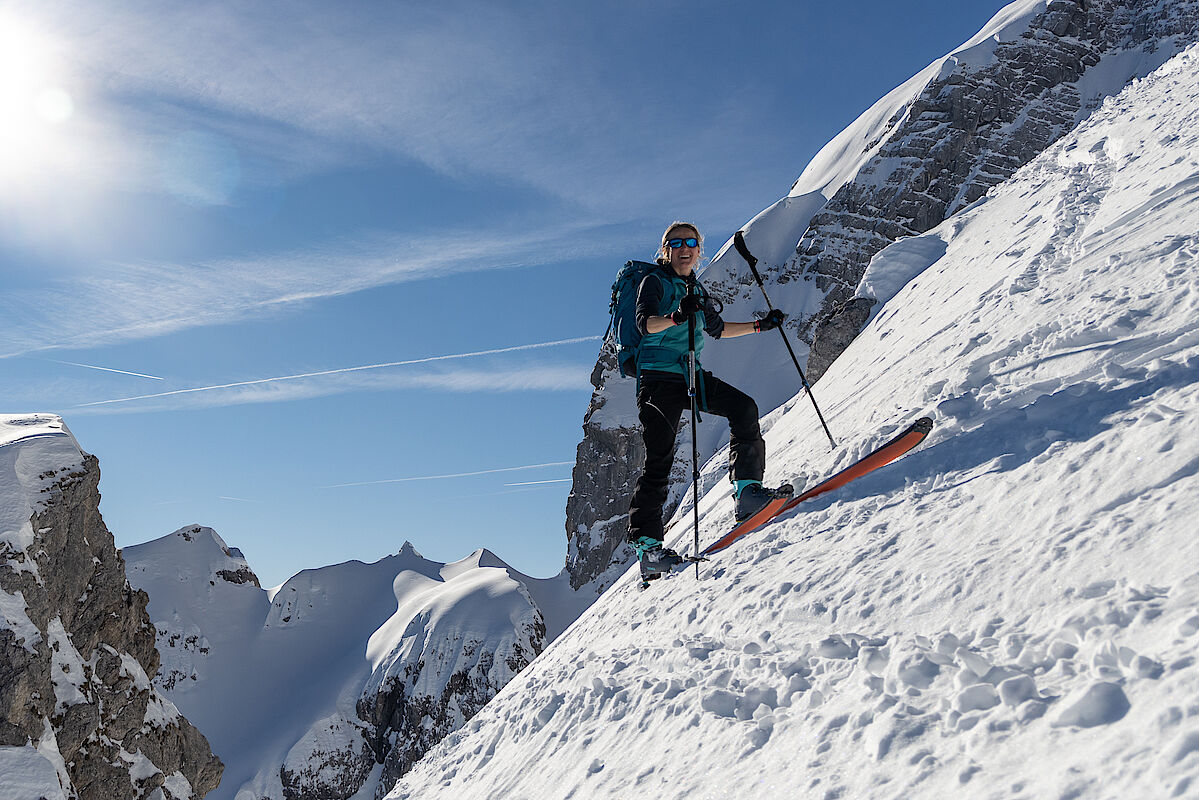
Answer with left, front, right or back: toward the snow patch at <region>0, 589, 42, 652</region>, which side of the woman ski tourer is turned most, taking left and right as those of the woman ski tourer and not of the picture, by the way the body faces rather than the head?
back

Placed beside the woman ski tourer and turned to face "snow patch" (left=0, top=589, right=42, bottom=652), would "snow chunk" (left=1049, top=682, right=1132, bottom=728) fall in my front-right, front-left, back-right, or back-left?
back-left

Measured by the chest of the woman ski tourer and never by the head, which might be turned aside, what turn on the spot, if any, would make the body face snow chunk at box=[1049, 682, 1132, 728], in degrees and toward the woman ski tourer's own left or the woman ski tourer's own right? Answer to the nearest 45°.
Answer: approximately 45° to the woman ski tourer's own right

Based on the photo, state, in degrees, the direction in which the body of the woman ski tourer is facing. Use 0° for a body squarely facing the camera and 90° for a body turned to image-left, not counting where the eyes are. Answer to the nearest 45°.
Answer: approximately 315°
